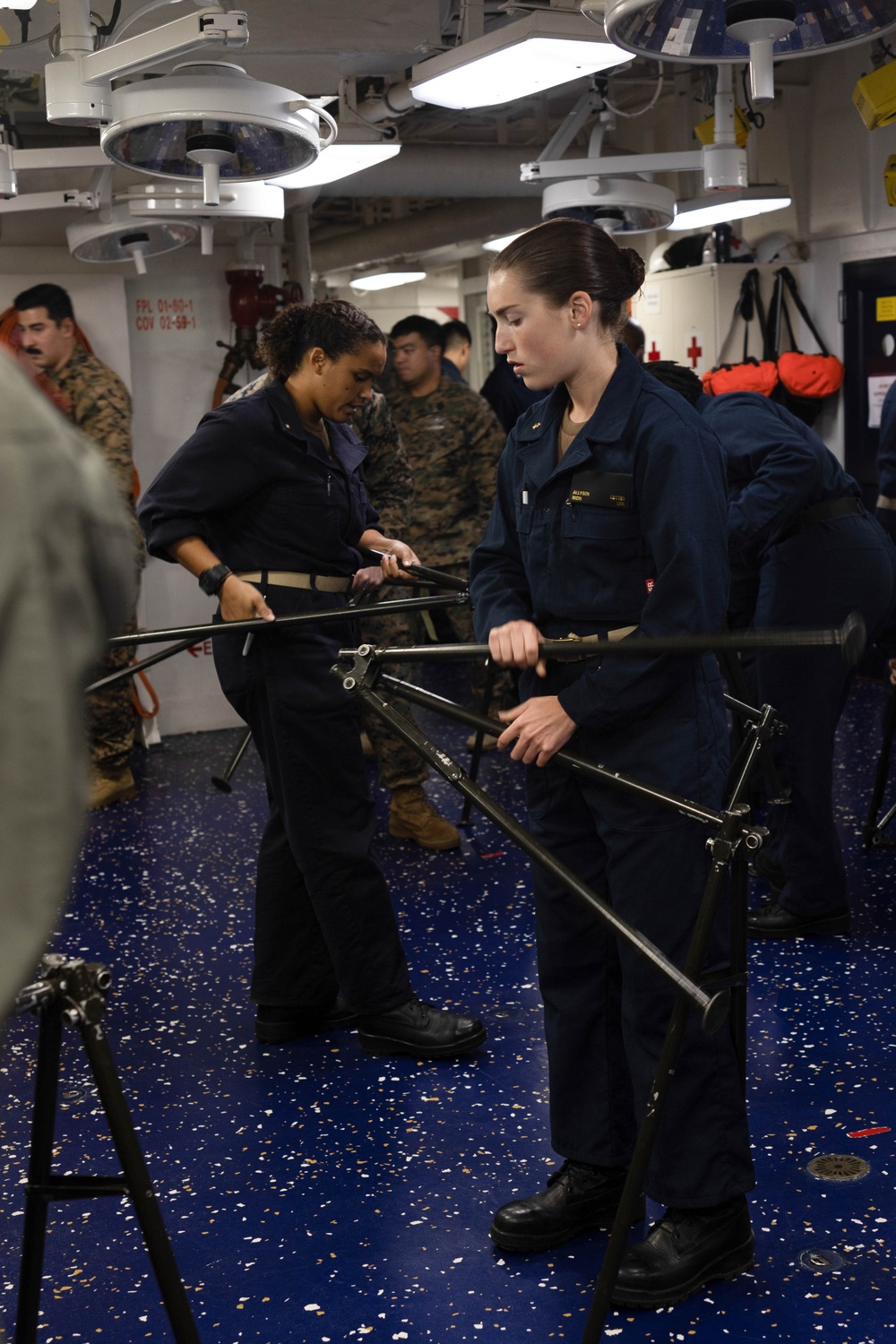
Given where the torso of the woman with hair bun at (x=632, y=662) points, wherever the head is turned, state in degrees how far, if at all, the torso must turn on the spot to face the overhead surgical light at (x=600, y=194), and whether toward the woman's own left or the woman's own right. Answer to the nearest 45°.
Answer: approximately 135° to the woman's own right

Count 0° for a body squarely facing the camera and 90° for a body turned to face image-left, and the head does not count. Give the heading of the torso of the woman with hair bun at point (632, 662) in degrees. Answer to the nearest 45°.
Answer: approximately 45°

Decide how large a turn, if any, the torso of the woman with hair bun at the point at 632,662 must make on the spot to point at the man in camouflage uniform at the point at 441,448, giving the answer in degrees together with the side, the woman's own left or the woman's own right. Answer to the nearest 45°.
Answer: approximately 135° to the woman's own right

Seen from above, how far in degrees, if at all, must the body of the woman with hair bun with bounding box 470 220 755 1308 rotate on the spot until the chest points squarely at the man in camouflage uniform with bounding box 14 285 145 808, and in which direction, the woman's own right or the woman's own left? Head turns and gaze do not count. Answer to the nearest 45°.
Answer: approximately 90° to the woman's own right

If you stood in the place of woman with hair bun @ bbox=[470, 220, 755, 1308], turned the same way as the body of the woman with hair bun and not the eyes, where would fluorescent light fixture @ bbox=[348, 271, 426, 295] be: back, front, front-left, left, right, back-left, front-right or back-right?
back-right

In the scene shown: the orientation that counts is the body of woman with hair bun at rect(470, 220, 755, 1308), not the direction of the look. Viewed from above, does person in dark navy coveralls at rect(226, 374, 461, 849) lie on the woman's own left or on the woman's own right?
on the woman's own right

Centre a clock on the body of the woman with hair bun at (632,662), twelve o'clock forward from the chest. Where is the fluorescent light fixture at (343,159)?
The fluorescent light fixture is roughly at 4 o'clock from the woman with hair bun.

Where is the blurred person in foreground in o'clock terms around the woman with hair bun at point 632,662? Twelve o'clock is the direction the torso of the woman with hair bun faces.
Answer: The blurred person in foreground is roughly at 11 o'clock from the woman with hair bun.

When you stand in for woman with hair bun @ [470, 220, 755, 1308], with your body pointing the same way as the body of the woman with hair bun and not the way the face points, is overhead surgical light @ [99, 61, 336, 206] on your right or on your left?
on your right

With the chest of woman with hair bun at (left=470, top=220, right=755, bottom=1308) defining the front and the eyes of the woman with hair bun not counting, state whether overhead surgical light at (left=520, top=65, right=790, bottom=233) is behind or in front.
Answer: behind
